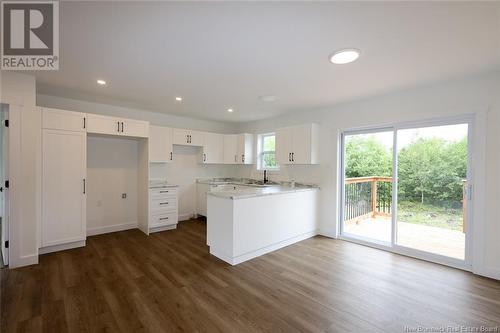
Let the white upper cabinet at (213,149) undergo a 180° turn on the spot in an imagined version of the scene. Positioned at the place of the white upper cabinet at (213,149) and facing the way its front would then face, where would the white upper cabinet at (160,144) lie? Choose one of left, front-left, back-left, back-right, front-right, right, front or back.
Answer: left

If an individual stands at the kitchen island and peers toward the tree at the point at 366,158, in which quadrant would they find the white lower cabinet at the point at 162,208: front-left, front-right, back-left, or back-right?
back-left

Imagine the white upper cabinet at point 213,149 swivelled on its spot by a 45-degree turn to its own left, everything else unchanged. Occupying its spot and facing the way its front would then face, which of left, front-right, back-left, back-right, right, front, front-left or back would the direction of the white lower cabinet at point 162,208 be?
back-right

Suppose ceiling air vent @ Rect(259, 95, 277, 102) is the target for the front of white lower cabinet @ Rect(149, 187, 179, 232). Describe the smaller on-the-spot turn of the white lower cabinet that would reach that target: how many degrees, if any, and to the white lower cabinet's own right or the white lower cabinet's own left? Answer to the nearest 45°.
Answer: approximately 45° to the white lower cabinet's own left

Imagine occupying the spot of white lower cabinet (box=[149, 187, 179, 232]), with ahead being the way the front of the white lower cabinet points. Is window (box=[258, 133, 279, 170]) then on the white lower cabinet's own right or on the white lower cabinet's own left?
on the white lower cabinet's own left

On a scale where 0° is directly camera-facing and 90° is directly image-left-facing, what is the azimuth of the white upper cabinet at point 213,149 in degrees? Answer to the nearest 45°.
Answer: approximately 315°

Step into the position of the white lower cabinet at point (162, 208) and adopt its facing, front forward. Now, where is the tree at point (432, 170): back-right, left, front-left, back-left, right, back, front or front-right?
front-left

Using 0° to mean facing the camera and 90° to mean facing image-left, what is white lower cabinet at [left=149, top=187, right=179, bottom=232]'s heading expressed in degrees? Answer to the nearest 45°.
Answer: approximately 0°

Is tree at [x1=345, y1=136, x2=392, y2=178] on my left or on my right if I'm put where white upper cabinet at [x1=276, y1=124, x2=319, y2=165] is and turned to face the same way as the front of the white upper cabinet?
on my left

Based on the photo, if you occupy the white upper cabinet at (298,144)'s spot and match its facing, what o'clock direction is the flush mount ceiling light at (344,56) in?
The flush mount ceiling light is roughly at 10 o'clock from the white upper cabinet.

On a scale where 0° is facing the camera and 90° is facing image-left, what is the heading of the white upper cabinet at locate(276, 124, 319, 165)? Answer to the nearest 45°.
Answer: approximately 45°

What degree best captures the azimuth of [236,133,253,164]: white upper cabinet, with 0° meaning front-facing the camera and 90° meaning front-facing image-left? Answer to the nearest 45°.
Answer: approximately 45°

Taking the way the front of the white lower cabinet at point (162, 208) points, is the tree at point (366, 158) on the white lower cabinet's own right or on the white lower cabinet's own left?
on the white lower cabinet's own left
